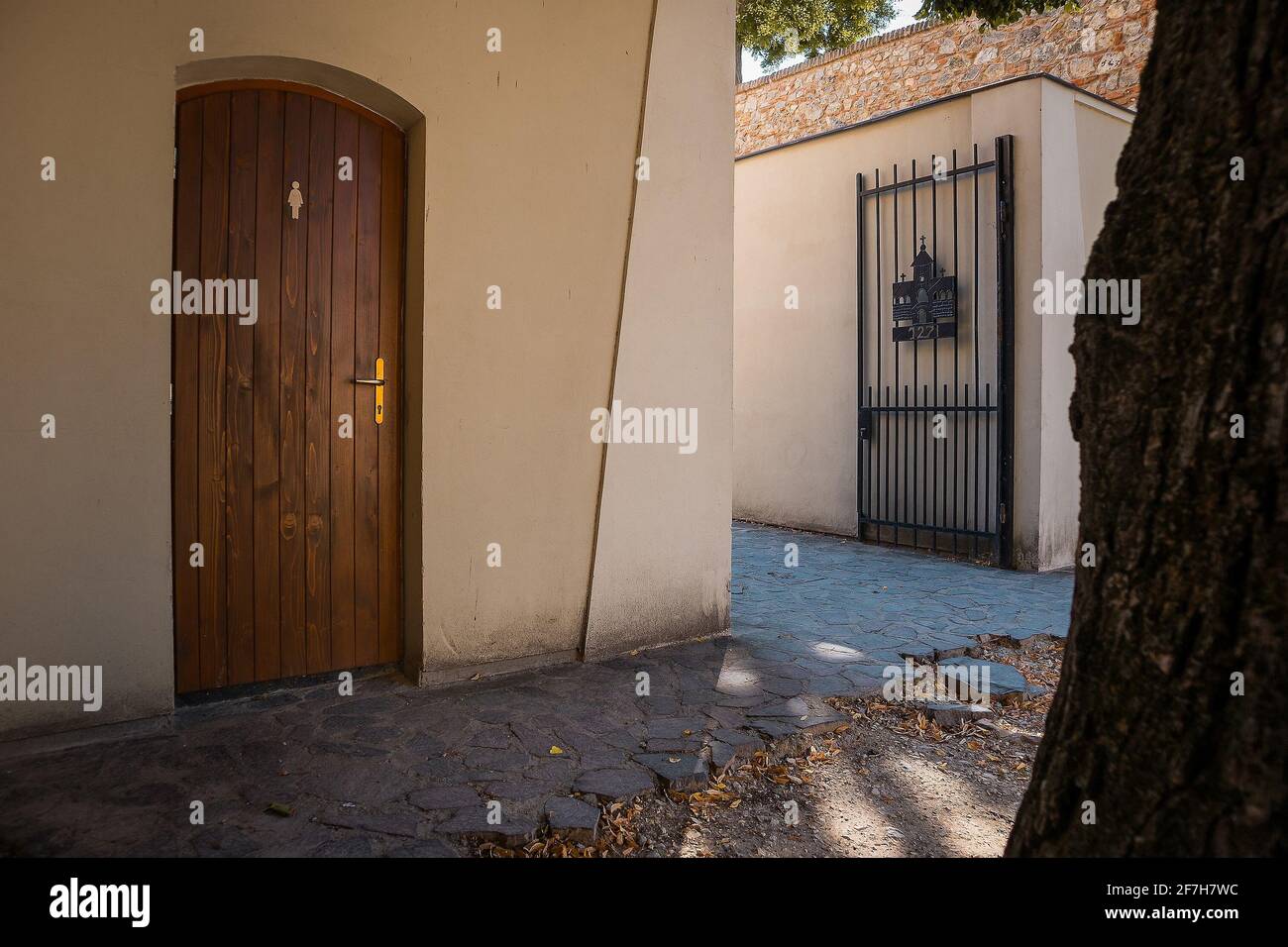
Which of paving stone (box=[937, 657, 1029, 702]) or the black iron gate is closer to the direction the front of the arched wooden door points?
the paving stone

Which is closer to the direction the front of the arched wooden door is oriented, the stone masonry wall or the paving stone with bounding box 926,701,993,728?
the paving stone

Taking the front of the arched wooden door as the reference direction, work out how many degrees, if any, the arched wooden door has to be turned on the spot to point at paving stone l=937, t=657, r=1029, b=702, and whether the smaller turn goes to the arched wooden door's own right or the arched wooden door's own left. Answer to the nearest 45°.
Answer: approximately 45° to the arched wooden door's own left

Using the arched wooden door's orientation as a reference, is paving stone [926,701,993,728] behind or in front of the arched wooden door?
in front

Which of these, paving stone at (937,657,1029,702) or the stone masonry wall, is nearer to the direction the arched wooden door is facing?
the paving stone
